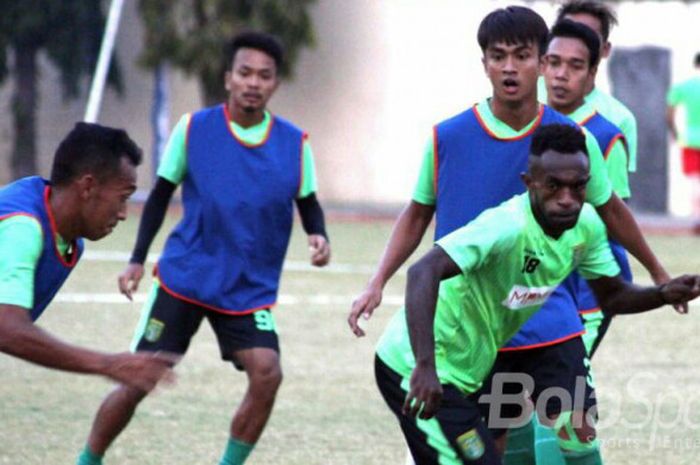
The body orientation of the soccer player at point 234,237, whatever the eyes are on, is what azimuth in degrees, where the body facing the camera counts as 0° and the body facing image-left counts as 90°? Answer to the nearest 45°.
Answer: approximately 0°

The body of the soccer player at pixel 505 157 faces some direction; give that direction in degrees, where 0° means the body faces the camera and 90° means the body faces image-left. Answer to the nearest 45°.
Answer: approximately 0°

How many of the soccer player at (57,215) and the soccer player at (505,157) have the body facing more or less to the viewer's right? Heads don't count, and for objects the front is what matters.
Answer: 1

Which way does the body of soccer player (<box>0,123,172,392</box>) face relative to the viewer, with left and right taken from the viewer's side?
facing to the right of the viewer

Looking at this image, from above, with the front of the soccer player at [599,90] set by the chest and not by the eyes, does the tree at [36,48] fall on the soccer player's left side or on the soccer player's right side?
on the soccer player's right side

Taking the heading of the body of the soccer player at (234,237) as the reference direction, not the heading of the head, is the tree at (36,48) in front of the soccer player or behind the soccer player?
behind

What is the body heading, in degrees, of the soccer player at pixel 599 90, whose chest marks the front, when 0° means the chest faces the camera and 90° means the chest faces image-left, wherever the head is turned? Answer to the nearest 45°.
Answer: approximately 45°

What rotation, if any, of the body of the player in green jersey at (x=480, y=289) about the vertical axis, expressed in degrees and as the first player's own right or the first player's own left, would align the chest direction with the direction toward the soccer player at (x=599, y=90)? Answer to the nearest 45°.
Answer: approximately 135° to the first player's own left
